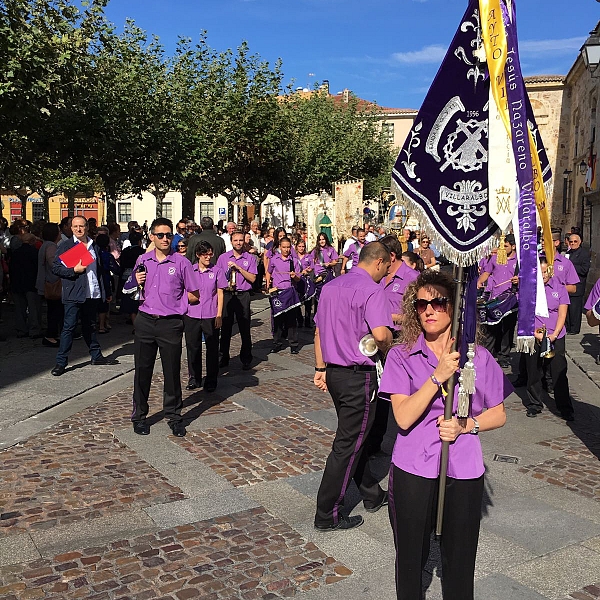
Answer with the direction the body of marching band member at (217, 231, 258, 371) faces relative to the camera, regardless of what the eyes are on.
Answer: toward the camera

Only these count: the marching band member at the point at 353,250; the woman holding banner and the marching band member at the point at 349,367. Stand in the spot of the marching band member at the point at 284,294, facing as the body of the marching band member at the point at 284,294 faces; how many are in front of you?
2

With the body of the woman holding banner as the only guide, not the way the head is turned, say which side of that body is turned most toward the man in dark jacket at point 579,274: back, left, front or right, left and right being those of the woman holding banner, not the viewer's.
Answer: back

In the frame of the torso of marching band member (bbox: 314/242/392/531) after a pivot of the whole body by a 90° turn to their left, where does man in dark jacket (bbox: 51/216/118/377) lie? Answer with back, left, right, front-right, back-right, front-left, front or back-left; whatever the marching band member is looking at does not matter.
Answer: front

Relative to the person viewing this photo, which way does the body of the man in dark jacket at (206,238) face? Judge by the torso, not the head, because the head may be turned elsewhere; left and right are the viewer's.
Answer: facing away from the viewer

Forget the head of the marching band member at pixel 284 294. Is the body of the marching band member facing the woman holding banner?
yes

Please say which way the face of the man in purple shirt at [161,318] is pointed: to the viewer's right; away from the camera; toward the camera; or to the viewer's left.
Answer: toward the camera

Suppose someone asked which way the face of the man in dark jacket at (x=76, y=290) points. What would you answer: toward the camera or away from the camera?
toward the camera

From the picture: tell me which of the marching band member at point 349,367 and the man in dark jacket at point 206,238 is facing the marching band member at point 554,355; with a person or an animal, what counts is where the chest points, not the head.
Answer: the marching band member at point 349,367

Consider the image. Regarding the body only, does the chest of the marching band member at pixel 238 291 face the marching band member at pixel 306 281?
no

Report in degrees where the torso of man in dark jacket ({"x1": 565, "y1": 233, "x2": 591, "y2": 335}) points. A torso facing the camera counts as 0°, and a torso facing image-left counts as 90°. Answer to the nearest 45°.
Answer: approximately 45°

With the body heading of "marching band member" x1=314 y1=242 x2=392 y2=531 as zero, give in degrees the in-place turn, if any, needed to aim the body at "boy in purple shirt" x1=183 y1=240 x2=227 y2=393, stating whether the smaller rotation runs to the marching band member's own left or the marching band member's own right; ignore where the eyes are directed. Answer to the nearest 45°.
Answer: approximately 90° to the marching band member's own left

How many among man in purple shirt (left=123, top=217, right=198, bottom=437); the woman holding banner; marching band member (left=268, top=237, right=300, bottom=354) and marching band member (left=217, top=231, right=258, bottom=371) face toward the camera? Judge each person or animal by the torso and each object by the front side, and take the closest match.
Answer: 4

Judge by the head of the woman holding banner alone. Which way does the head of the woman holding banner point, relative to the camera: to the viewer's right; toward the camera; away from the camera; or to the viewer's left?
toward the camera

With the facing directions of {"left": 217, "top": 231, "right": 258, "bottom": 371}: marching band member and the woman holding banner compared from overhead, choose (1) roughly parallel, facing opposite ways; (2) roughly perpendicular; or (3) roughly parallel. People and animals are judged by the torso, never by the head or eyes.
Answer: roughly parallel

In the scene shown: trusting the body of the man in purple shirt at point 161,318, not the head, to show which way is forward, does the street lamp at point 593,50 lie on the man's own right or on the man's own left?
on the man's own left

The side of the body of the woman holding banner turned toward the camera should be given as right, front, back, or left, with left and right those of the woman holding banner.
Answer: front

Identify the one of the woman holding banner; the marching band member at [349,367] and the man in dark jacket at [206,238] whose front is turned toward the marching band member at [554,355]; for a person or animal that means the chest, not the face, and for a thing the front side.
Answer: the marching band member at [349,367]

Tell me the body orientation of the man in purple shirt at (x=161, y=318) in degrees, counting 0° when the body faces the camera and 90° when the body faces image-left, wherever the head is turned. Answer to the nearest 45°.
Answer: approximately 0°

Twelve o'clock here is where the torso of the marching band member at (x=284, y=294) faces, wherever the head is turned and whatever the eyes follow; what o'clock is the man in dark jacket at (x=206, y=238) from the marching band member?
The man in dark jacket is roughly at 4 o'clock from the marching band member.
